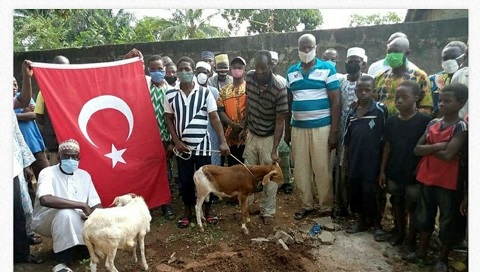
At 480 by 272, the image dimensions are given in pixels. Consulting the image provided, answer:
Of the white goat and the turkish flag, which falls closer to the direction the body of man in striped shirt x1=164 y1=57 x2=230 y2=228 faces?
the white goat

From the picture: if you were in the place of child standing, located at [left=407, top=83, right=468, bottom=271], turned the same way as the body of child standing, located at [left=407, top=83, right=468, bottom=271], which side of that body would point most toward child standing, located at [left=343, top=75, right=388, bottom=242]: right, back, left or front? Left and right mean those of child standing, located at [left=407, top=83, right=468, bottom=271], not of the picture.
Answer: right

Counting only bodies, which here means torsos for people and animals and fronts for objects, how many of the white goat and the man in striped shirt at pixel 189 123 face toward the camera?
1

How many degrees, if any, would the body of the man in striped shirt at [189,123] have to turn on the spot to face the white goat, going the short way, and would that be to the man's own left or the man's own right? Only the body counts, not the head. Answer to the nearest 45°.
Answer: approximately 45° to the man's own right

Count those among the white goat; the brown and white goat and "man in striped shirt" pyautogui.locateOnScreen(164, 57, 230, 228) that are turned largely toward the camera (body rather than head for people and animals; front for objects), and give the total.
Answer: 1

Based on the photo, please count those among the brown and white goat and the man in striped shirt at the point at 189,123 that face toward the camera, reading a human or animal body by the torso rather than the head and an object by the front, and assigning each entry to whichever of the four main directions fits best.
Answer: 1

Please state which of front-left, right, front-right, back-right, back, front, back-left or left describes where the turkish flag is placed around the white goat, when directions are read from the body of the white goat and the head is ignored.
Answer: front-left

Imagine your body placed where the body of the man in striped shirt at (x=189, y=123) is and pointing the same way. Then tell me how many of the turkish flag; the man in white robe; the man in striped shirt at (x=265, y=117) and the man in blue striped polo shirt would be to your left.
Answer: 2

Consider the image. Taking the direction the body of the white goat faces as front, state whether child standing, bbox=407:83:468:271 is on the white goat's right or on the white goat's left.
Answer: on the white goat's right

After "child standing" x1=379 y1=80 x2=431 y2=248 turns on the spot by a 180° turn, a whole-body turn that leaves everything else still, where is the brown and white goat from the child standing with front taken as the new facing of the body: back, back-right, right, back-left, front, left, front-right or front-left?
back-left

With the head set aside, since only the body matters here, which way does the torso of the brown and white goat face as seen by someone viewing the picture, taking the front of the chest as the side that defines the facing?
to the viewer's right

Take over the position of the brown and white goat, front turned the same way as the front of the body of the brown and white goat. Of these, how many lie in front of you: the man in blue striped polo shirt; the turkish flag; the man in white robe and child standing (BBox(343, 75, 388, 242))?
2
